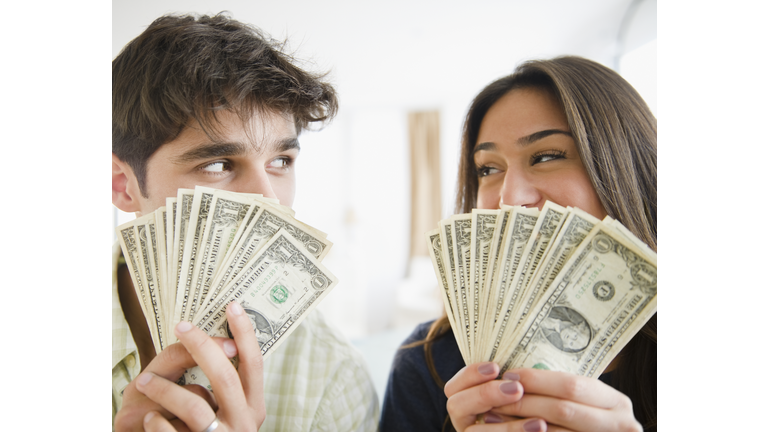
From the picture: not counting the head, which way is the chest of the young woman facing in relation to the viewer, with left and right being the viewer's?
facing the viewer and to the left of the viewer

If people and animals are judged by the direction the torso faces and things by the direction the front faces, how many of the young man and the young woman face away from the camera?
0

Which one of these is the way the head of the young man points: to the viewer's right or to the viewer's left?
to the viewer's right

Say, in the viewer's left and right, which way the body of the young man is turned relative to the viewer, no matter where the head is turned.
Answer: facing the viewer and to the right of the viewer

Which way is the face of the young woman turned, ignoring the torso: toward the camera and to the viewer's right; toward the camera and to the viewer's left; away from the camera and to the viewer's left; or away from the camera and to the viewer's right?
toward the camera and to the viewer's left
